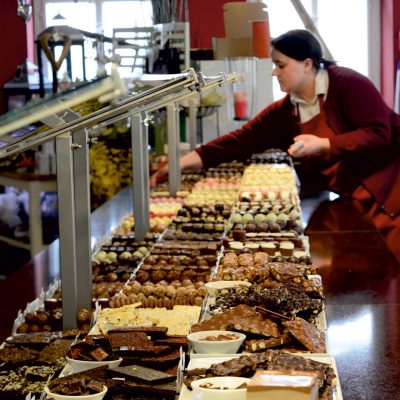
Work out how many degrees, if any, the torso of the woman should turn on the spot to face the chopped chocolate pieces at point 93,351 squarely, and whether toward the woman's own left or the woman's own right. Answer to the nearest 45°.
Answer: approximately 45° to the woman's own left

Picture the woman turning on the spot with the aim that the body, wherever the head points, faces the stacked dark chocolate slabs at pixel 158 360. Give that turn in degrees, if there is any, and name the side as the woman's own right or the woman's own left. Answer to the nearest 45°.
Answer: approximately 45° to the woman's own left

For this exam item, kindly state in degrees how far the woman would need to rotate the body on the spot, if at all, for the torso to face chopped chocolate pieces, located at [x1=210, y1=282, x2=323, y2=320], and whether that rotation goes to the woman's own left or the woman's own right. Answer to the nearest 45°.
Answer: approximately 45° to the woman's own left

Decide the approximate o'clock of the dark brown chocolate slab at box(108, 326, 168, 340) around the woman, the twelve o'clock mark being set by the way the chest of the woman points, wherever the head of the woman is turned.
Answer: The dark brown chocolate slab is roughly at 11 o'clock from the woman.

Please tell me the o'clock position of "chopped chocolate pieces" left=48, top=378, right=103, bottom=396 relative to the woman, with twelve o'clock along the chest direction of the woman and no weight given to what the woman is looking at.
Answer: The chopped chocolate pieces is roughly at 11 o'clock from the woman.

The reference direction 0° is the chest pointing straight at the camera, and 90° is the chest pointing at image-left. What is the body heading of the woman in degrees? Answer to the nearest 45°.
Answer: approximately 45°

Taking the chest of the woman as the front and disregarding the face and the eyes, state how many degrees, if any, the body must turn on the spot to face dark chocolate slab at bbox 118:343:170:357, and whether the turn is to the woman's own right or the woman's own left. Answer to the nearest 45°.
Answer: approximately 45° to the woman's own left

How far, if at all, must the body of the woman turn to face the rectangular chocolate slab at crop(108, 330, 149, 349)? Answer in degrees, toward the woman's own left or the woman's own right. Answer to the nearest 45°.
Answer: approximately 45° to the woman's own left

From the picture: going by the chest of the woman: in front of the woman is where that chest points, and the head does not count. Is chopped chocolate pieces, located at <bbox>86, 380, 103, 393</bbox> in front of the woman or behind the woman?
in front

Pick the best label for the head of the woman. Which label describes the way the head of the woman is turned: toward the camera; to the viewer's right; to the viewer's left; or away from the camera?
to the viewer's left

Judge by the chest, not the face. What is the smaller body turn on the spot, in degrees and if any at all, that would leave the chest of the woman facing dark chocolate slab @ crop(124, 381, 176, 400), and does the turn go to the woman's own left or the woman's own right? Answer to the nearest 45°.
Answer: approximately 45° to the woman's own left

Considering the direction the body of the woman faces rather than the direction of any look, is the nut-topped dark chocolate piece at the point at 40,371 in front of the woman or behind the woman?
in front
